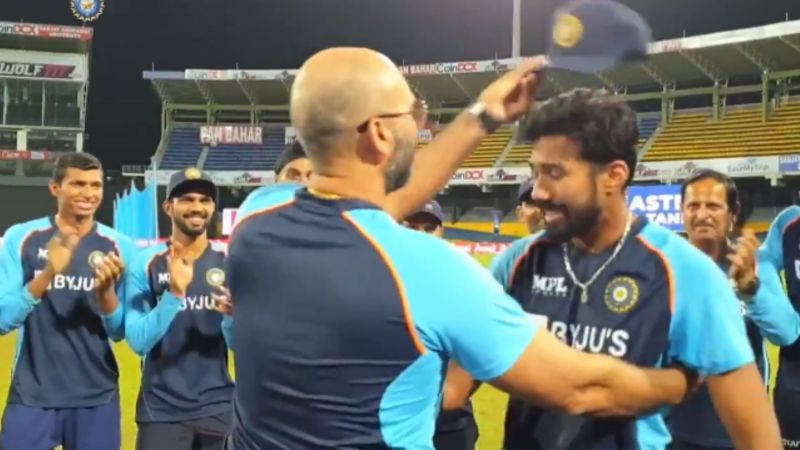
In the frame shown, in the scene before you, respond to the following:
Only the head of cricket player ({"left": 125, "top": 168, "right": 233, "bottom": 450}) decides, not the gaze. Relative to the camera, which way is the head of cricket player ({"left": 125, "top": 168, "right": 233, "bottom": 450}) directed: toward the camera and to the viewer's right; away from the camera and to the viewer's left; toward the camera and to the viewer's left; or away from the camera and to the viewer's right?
toward the camera and to the viewer's right

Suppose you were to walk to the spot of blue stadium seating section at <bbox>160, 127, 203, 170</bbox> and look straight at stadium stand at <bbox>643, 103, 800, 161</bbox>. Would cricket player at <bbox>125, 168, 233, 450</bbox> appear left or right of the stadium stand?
right

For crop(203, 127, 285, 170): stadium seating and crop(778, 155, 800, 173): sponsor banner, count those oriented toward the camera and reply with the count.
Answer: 2

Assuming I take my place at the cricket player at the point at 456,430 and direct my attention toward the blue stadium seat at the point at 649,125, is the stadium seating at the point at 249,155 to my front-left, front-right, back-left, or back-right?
front-left

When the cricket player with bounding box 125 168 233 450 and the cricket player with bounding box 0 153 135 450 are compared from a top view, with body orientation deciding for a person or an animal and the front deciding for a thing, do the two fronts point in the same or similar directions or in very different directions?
same or similar directions

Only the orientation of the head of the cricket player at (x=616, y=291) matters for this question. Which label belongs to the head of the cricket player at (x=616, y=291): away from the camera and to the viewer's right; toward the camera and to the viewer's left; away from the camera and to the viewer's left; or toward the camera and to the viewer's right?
toward the camera and to the viewer's left

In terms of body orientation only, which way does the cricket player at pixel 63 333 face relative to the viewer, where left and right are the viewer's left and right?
facing the viewer and to the right of the viewer

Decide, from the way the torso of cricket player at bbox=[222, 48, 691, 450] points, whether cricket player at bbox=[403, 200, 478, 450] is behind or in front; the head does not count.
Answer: in front

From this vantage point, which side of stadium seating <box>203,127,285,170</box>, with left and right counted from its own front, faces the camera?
front

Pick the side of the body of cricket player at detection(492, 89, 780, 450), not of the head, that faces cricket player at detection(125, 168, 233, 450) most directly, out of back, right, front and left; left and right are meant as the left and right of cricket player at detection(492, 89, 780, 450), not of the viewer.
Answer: right

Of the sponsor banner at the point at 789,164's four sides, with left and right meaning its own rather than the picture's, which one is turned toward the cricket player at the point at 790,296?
front

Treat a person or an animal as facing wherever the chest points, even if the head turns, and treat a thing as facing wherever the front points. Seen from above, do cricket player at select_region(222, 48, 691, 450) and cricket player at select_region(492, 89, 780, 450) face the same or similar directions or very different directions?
very different directions

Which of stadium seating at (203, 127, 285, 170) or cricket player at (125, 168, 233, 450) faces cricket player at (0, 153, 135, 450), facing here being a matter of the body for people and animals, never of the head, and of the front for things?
the stadium seating

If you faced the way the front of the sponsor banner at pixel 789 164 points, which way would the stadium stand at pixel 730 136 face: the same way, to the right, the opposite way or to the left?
the same way

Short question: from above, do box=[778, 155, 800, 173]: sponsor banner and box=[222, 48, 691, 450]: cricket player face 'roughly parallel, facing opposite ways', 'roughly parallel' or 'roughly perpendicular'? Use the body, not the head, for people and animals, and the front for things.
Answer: roughly parallel, facing opposite ways

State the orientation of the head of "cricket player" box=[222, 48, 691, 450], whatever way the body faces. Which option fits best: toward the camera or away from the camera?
away from the camera

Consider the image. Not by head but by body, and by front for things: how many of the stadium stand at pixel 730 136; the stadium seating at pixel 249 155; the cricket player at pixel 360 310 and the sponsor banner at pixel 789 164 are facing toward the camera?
3

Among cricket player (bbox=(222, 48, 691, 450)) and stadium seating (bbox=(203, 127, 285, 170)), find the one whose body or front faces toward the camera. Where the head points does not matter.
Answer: the stadium seating

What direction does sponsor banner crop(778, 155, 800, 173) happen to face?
toward the camera
